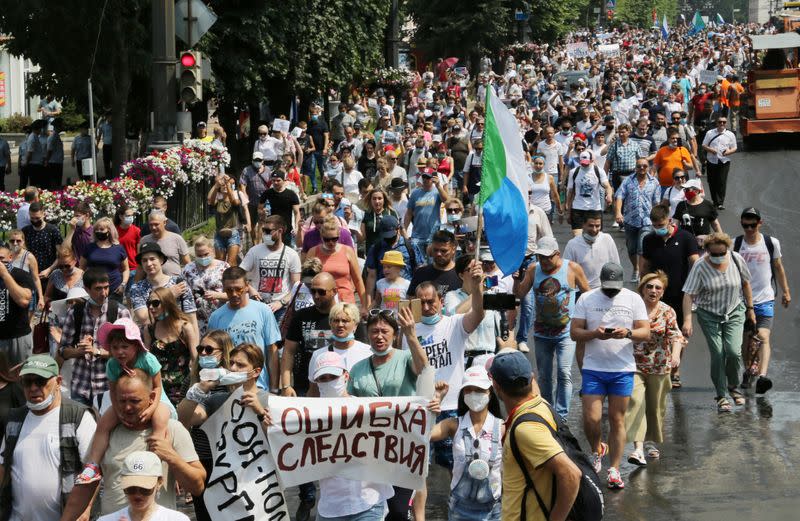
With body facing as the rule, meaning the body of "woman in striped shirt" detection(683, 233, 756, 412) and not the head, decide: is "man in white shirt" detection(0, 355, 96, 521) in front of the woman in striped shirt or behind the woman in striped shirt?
in front

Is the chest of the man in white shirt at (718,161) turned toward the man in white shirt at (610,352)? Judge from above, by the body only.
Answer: yes

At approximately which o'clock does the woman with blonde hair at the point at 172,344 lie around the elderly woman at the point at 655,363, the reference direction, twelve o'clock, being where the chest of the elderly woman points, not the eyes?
The woman with blonde hair is roughly at 2 o'clock from the elderly woman.

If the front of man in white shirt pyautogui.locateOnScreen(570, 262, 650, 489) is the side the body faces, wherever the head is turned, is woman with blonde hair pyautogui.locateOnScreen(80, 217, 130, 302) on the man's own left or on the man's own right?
on the man's own right

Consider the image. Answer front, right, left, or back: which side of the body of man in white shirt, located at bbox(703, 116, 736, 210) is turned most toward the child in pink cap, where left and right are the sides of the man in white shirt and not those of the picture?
front

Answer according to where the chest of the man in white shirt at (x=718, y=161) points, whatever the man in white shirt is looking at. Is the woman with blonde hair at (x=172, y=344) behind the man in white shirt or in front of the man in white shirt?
in front

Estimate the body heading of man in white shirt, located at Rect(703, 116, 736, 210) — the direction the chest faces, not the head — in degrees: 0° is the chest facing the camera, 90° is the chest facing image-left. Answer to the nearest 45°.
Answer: approximately 0°

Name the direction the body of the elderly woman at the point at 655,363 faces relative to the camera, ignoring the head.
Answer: toward the camera

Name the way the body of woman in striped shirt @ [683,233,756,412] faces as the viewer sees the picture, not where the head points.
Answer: toward the camera

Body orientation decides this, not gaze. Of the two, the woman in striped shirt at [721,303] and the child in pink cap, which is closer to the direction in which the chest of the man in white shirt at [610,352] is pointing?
the child in pink cap

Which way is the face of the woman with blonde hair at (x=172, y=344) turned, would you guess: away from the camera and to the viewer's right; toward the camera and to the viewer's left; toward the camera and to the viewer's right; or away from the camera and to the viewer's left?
toward the camera and to the viewer's left

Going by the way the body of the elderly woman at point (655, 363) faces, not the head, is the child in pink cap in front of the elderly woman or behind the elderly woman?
in front

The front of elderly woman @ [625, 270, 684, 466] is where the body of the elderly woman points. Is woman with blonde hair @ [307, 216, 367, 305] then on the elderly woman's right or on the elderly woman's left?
on the elderly woman's right
